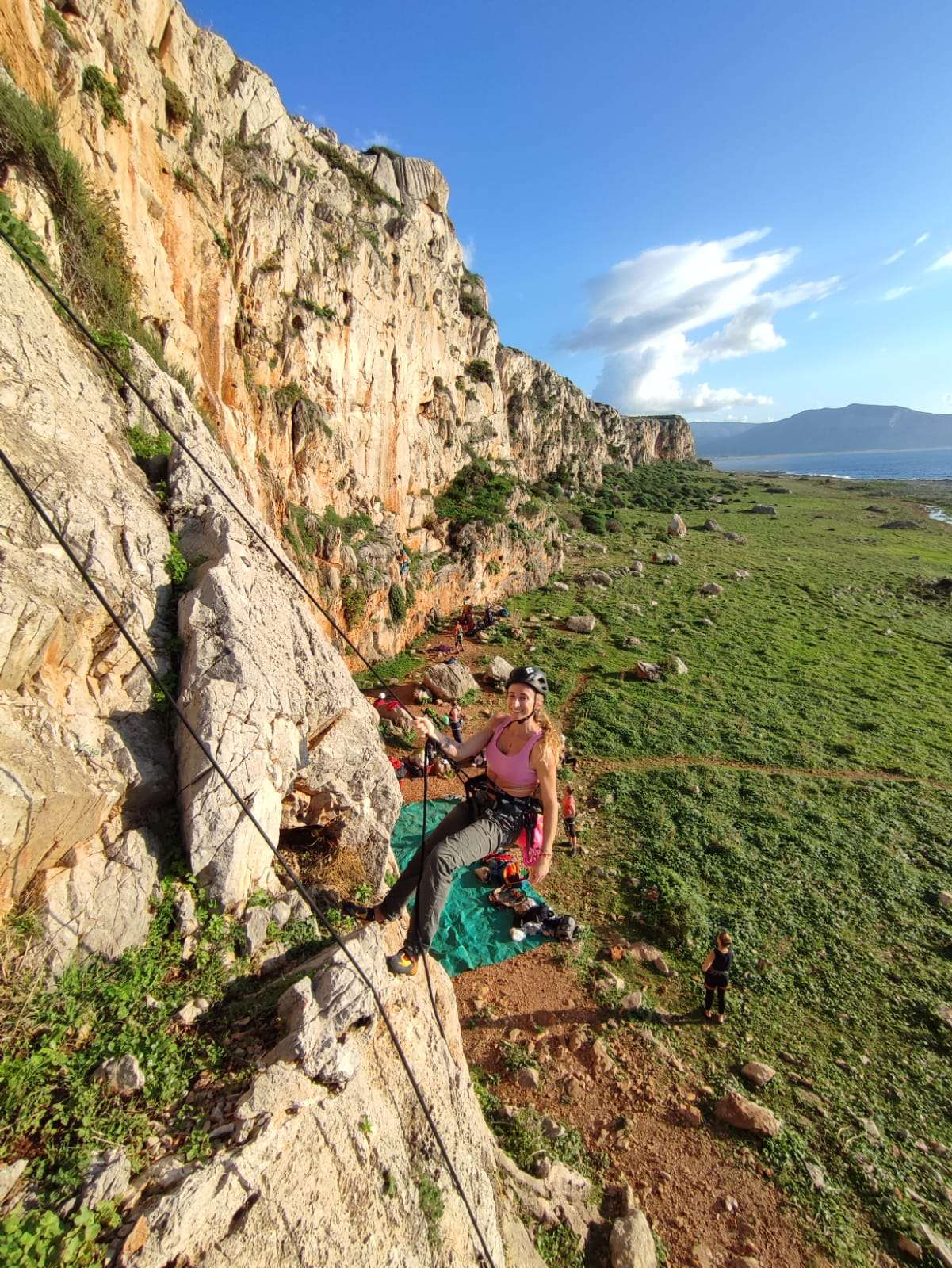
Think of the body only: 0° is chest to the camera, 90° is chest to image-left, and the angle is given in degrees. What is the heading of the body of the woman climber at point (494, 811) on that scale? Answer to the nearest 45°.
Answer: approximately 45°

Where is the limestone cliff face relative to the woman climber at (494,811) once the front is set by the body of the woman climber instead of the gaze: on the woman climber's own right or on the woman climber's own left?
on the woman climber's own right

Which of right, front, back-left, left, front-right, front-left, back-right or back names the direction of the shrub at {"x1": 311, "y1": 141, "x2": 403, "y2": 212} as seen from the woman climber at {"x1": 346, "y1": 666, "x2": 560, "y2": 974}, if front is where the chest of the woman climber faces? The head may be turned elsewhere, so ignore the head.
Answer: back-right

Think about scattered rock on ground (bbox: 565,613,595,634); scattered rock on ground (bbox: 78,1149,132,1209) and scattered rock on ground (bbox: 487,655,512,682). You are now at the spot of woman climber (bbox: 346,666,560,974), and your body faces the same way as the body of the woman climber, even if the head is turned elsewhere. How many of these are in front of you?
1

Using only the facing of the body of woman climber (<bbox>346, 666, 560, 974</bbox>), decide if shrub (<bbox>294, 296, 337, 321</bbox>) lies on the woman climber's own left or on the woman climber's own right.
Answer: on the woman climber's own right

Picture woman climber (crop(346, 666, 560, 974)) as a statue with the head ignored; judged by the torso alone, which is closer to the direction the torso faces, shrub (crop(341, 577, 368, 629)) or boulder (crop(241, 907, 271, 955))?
the boulder

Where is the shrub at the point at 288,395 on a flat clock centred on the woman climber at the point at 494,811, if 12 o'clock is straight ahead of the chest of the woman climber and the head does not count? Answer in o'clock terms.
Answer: The shrub is roughly at 4 o'clock from the woman climber.

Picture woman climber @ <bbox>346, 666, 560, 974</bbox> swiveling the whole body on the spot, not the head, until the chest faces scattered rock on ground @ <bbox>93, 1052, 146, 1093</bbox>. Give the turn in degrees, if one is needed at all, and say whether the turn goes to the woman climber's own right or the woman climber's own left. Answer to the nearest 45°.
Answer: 0° — they already face it

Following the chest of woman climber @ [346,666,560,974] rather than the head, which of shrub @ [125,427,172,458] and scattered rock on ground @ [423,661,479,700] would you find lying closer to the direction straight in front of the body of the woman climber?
the shrub

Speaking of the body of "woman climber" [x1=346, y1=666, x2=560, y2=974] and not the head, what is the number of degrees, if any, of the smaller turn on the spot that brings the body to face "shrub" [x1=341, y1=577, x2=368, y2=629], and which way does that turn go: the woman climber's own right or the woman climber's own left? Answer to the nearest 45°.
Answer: approximately 135° to the woman climber's own right

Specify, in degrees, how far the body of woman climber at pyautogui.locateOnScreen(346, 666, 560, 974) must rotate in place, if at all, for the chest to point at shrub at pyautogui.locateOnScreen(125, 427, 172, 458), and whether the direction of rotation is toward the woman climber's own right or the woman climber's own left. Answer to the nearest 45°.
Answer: approximately 90° to the woman climber's own right

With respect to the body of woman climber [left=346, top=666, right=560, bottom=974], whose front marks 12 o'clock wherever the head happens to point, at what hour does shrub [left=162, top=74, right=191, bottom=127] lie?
The shrub is roughly at 4 o'clock from the woman climber.

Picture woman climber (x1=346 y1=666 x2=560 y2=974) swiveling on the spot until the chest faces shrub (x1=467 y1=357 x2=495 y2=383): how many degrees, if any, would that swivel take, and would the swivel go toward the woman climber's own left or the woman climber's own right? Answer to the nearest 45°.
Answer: approximately 135° to the woman climber's own right
